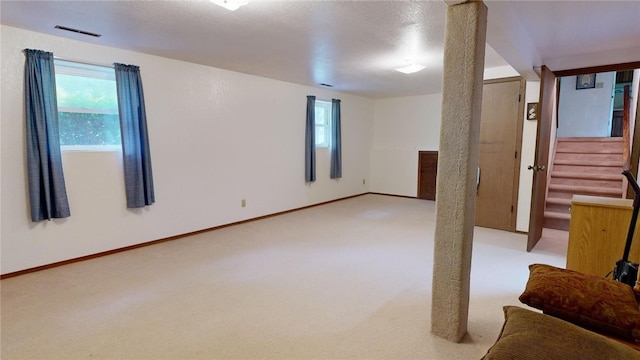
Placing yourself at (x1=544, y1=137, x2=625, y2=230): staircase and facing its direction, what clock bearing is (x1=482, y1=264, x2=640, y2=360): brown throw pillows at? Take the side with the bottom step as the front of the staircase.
The brown throw pillows is roughly at 12 o'clock from the staircase.

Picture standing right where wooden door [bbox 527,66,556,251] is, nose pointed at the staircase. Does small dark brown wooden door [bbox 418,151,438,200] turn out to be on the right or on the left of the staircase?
left

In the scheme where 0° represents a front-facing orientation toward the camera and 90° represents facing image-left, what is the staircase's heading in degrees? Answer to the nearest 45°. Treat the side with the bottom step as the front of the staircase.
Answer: approximately 0°

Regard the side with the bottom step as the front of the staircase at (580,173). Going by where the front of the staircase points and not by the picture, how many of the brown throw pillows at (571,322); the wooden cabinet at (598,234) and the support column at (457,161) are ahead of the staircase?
3

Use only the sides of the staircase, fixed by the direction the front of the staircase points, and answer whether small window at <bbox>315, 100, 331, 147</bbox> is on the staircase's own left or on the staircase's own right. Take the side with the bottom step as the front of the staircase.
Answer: on the staircase's own right

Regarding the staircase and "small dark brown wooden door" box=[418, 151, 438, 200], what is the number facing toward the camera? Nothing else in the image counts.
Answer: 2

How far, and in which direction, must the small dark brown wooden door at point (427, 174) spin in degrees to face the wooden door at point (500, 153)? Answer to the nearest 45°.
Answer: approximately 45° to its left
